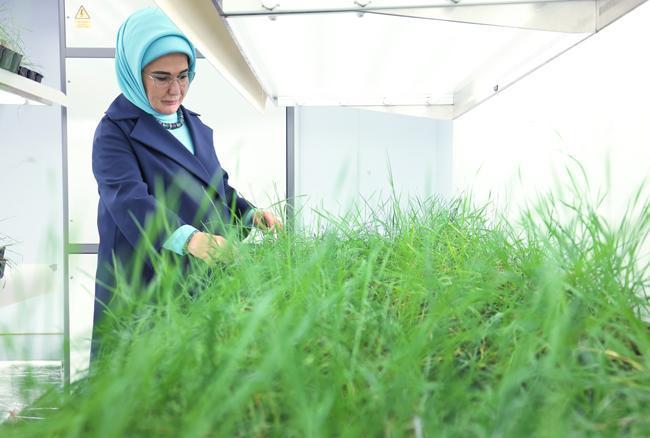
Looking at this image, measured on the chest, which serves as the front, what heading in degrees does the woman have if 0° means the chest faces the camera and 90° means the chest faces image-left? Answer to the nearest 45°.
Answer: approximately 315°

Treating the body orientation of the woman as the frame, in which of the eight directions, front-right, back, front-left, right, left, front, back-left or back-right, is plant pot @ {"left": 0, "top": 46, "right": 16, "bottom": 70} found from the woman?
back

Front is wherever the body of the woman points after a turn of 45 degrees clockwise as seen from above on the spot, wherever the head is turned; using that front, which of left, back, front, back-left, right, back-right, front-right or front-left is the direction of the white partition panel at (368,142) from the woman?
back-left

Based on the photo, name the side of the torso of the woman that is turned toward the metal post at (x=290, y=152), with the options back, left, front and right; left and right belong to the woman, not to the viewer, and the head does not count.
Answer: left

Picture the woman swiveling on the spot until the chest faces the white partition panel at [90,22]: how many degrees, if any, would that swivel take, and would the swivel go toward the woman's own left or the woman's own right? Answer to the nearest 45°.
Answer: approximately 135° to the woman's own left
